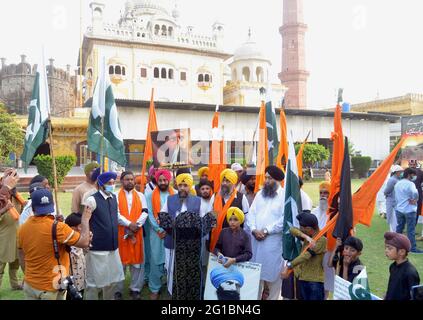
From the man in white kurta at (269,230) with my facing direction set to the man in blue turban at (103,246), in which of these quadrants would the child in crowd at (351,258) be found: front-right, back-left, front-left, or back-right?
back-left
